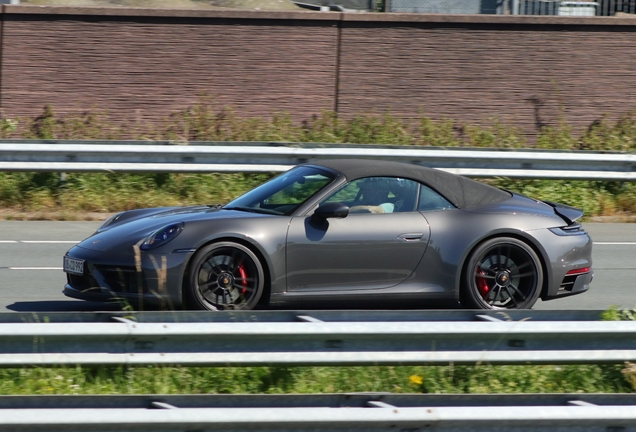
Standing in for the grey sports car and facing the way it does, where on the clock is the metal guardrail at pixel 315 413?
The metal guardrail is roughly at 9 o'clock from the grey sports car.

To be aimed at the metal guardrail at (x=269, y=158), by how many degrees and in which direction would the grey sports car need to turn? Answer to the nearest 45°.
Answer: approximately 90° to its right

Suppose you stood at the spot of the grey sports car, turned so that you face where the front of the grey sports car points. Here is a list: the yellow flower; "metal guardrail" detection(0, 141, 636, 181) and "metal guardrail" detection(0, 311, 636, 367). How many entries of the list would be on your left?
2

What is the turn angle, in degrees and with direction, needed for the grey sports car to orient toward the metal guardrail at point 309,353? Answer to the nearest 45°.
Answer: approximately 90° to its left

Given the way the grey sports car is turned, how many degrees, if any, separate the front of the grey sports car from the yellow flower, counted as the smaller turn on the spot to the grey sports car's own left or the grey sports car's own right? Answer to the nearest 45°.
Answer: approximately 90° to the grey sports car's own left

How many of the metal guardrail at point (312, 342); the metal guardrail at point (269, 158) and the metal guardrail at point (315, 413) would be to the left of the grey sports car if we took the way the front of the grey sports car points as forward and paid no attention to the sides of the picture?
2

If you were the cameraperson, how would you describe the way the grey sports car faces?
facing to the left of the viewer

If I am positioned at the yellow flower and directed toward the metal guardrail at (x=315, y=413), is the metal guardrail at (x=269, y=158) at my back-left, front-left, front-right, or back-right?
back-right

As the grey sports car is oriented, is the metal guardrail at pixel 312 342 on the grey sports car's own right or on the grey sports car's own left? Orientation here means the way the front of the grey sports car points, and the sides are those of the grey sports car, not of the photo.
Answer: on the grey sports car's own left
